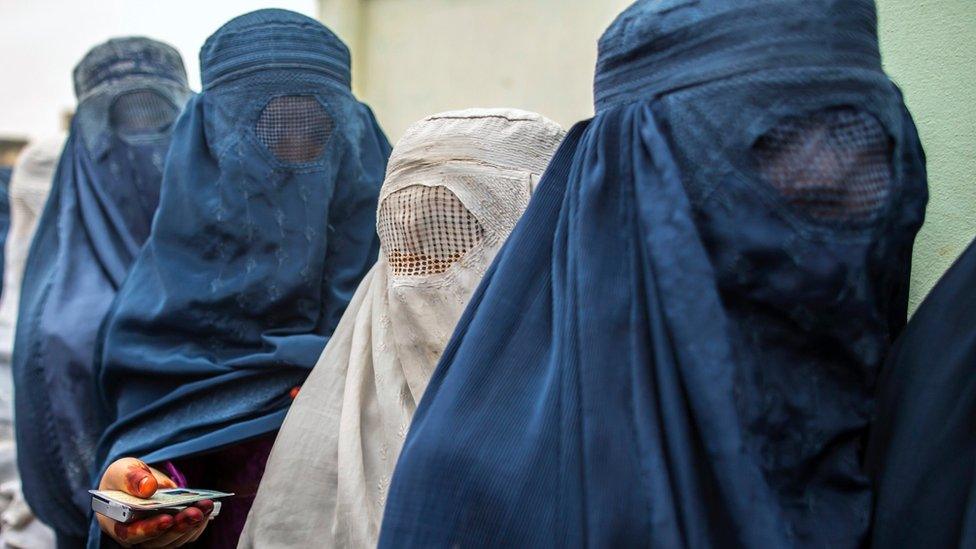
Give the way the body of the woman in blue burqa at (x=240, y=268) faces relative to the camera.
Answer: toward the camera

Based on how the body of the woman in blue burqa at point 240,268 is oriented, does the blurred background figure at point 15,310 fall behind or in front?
behind
